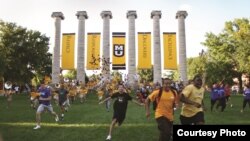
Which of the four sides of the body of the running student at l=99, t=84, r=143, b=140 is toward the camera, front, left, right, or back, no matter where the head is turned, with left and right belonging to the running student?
front

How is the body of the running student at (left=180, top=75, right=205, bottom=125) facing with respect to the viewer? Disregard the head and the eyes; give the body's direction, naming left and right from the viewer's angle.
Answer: facing the viewer and to the right of the viewer

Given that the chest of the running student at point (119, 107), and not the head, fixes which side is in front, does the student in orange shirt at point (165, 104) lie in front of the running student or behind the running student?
in front

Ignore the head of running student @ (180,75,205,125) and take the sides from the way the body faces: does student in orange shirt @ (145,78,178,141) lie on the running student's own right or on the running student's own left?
on the running student's own right

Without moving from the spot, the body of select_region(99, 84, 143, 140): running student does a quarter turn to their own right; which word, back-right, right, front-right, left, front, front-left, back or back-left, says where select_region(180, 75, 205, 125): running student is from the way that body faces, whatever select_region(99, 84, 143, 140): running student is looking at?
back-left
